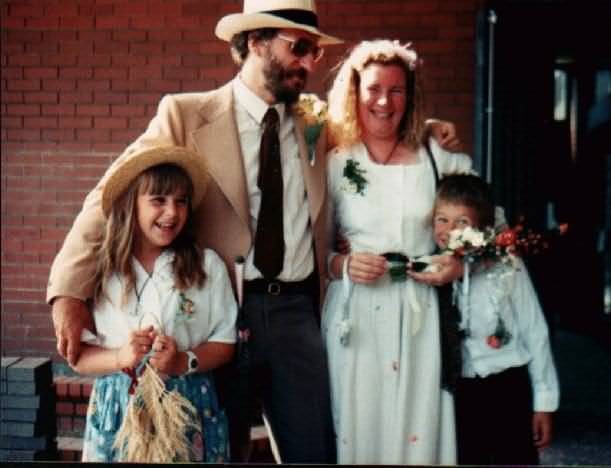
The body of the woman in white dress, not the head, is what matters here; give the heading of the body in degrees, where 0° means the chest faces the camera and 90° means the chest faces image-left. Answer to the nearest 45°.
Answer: approximately 0°

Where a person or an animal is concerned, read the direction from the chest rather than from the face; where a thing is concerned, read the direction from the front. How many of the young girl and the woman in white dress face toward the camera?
2

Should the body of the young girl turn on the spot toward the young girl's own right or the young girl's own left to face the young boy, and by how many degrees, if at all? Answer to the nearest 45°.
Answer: approximately 90° to the young girl's own left

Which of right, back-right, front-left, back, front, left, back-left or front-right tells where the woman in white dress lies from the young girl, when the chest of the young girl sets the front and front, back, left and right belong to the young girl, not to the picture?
left

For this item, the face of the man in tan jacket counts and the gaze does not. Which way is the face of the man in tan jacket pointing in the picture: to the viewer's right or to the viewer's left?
to the viewer's right

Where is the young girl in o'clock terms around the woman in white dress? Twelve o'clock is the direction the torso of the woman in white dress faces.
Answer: The young girl is roughly at 2 o'clock from the woman in white dress.
